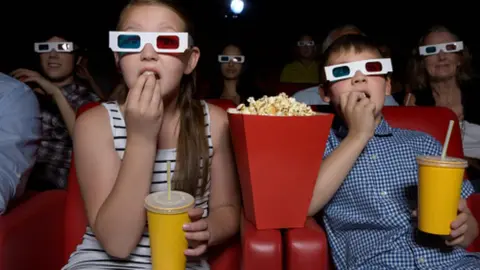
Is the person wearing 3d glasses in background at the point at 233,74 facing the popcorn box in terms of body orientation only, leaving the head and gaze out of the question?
yes

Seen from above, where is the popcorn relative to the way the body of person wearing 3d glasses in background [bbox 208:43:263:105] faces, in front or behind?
in front

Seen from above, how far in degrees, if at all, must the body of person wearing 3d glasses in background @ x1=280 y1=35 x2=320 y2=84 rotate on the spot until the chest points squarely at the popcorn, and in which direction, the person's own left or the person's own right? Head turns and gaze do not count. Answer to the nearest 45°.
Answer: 0° — they already face it

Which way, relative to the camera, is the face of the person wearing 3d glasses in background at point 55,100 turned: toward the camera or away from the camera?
toward the camera

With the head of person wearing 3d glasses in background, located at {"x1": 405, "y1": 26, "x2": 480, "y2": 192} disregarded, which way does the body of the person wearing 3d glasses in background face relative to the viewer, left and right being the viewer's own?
facing the viewer

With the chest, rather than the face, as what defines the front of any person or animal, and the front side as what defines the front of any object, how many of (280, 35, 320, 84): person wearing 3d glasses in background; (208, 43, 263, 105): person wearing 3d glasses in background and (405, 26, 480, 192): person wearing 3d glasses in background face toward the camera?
3

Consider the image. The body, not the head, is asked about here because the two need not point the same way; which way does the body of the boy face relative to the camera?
toward the camera

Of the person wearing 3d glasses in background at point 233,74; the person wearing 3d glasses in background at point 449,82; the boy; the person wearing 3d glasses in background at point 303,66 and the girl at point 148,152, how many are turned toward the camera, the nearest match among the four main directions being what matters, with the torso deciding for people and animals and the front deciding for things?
5

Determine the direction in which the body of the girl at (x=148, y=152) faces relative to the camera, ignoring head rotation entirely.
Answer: toward the camera

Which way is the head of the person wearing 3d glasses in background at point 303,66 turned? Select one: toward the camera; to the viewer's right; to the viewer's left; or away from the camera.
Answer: toward the camera

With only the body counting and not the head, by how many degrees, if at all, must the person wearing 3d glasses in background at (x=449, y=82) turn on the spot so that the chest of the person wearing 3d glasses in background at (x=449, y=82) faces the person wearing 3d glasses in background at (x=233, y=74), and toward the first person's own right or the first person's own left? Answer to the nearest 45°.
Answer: approximately 135° to the first person's own right

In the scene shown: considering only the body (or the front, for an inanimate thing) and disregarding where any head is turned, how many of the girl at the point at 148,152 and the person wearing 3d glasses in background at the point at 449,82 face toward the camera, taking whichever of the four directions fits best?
2
